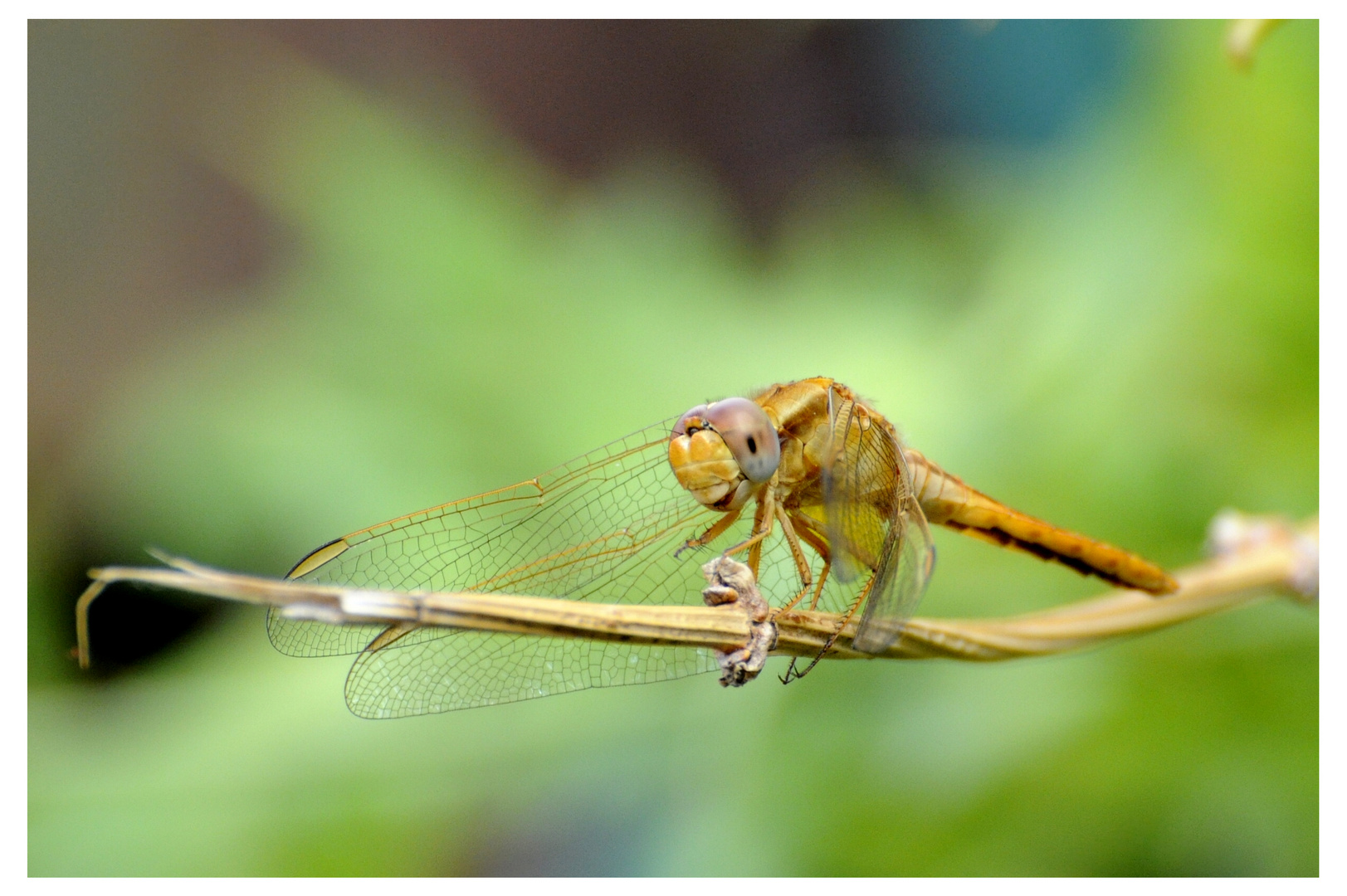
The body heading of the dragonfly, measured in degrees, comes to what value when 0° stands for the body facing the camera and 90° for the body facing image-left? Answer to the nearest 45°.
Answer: approximately 45°
